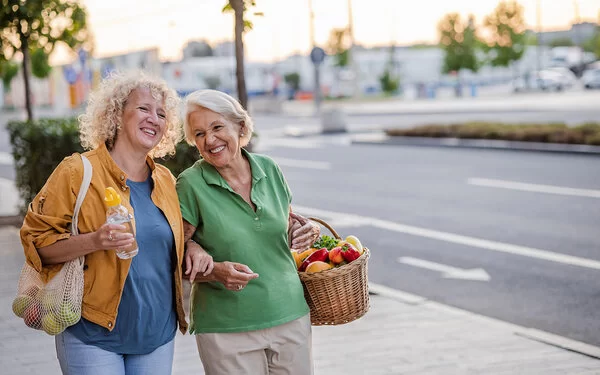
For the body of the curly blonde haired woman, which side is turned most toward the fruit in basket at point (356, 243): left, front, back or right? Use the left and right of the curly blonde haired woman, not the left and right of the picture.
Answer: left

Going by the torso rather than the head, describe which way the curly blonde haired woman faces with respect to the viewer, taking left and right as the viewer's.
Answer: facing the viewer and to the right of the viewer

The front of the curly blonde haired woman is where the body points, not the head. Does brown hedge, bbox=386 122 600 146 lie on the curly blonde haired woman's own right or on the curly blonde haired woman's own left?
on the curly blonde haired woman's own left

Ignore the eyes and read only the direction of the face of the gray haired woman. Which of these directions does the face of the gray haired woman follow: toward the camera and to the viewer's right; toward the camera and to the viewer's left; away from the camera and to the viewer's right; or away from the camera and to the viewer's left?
toward the camera and to the viewer's left

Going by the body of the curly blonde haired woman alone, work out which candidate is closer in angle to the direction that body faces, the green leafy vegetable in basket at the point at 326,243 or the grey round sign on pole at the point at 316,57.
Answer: the green leafy vegetable in basket

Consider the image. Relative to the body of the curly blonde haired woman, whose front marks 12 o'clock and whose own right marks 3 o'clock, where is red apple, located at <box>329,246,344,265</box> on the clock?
The red apple is roughly at 10 o'clock from the curly blonde haired woman.

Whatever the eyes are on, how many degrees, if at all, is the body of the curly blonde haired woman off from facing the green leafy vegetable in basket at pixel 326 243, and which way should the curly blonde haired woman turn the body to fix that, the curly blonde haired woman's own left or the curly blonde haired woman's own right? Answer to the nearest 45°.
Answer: approximately 90° to the curly blonde haired woman's own left

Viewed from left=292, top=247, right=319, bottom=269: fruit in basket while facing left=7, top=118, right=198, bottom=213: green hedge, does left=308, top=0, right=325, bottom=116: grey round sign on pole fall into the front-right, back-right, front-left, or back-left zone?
front-right

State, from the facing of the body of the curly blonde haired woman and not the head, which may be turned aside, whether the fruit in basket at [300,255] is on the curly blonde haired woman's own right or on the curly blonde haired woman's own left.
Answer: on the curly blonde haired woman's own left

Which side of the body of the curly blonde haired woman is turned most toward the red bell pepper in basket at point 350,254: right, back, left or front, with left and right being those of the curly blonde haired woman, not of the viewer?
left

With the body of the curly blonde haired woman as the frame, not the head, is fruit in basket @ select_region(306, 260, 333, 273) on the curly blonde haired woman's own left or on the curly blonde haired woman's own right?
on the curly blonde haired woman's own left
